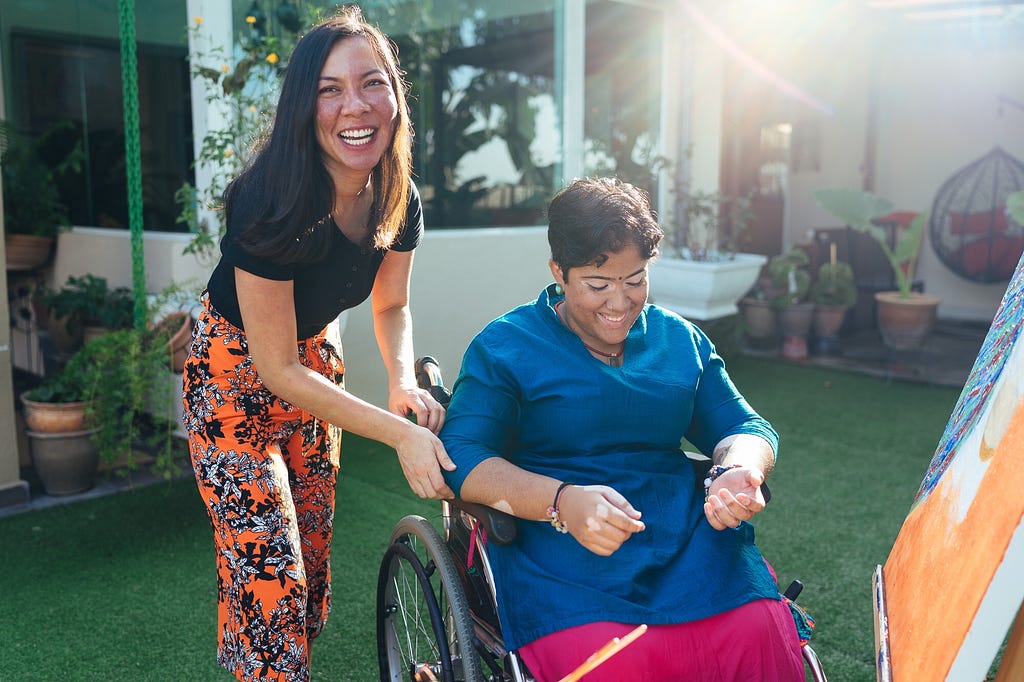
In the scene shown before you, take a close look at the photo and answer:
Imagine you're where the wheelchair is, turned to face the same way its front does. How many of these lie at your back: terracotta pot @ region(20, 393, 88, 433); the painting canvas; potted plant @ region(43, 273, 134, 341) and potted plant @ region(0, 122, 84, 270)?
3

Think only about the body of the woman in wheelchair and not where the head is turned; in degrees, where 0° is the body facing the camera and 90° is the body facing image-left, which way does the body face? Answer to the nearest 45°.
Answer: approximately 315°

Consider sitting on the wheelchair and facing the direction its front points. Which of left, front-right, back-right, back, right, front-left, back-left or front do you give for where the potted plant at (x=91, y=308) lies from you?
back

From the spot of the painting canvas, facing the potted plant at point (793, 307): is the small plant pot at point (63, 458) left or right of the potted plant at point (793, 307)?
left

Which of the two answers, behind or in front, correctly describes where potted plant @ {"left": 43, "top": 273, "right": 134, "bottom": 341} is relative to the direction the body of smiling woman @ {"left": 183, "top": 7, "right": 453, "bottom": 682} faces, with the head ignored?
behind

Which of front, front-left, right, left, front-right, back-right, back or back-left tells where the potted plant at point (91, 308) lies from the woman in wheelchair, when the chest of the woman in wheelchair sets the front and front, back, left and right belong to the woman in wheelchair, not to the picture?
back

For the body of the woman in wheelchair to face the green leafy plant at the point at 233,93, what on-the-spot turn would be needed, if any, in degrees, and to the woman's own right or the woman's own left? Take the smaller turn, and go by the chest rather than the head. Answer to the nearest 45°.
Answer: approximately 180°

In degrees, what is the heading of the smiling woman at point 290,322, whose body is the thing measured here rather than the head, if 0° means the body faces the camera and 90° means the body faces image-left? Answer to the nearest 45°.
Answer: approximately 315°

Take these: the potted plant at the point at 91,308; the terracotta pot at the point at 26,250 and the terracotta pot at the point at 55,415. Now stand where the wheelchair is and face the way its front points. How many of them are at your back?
3
